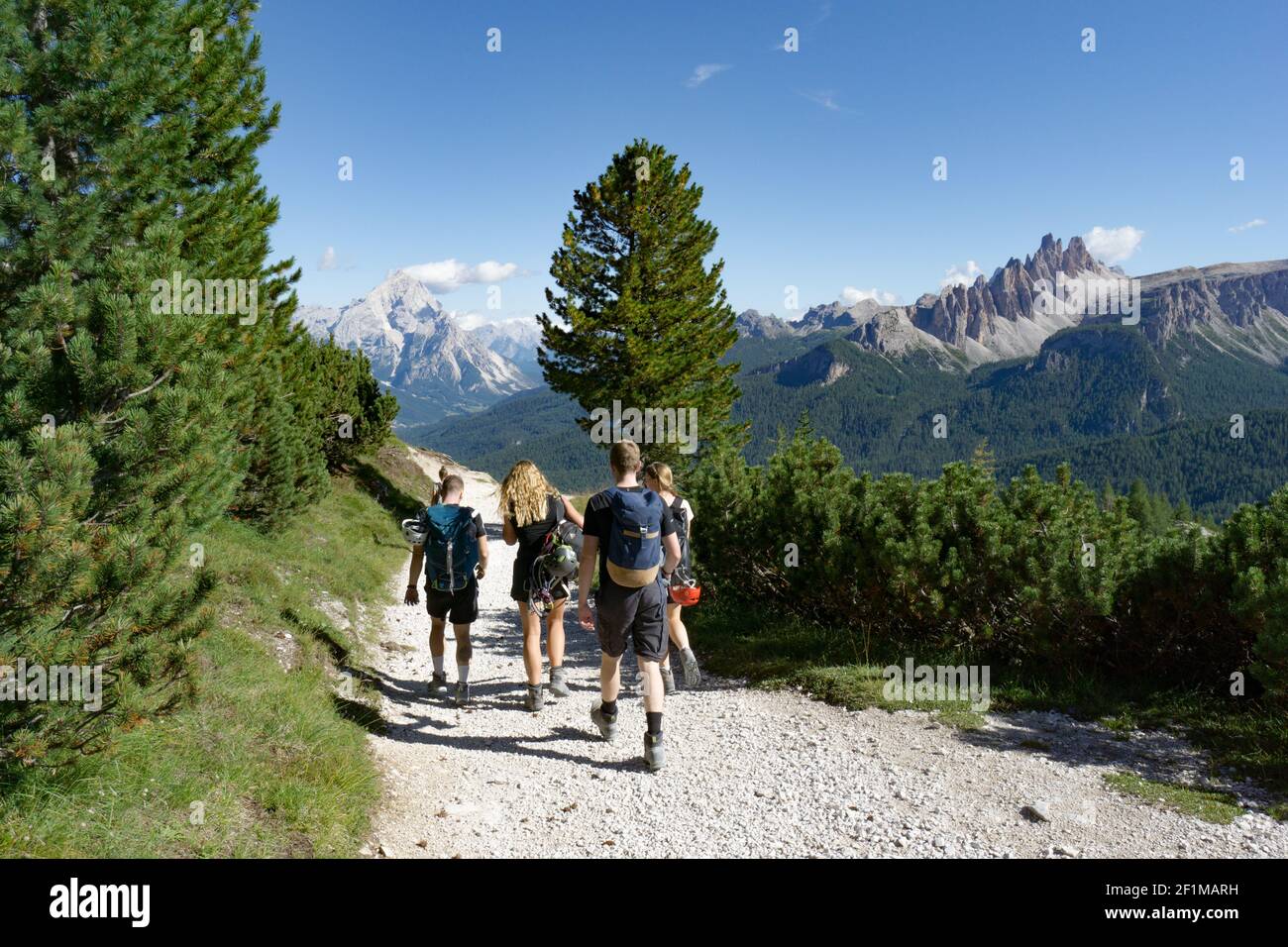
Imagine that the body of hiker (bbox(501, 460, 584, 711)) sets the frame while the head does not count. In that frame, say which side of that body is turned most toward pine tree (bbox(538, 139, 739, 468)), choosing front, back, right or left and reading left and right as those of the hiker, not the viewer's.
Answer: front

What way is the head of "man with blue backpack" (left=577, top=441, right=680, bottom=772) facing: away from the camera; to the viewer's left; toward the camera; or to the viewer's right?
away from the camera

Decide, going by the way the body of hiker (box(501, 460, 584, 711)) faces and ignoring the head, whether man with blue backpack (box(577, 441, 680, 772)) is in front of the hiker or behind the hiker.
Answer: behind

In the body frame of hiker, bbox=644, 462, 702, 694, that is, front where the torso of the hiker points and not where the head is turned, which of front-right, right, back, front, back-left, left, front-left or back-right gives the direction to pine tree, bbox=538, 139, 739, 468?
front-right

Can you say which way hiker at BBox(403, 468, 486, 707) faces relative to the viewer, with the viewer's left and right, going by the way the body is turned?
facing away from the viewer

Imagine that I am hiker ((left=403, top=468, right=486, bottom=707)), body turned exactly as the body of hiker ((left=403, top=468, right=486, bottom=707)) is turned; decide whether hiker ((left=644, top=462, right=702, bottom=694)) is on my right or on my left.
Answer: on my right

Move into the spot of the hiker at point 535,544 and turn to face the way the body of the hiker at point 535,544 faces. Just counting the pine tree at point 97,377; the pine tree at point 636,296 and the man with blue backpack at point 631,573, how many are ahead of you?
1

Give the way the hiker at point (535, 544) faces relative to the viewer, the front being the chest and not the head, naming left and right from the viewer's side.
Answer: facing away from the viewer

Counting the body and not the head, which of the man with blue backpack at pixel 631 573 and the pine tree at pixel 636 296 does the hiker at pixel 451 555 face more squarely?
the pine tree

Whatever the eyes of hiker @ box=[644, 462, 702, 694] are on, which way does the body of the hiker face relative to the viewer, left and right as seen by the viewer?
facing away from the viewer and to the left of the viewer

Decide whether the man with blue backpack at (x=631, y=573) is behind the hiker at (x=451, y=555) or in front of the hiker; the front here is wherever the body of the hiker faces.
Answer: behind

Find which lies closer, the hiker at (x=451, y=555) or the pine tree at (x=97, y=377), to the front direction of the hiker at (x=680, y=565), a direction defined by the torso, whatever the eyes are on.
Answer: the hiker
